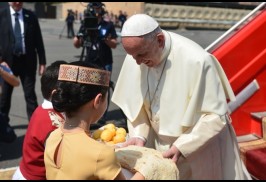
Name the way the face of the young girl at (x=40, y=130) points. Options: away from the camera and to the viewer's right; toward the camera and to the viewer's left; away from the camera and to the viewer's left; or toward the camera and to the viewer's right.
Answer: away from the camera and to the viewer's right

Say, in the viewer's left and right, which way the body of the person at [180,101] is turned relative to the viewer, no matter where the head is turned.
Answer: facing the viewer and to the left of the viewer

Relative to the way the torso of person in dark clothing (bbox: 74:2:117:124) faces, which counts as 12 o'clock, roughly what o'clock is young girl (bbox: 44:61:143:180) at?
The young girl is roughly at 12 o'clock from the person in dark clothing.

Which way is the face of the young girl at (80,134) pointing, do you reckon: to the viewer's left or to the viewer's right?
to the viewer's right

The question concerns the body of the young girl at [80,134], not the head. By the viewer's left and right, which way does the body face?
facing away from the viewer and to the right of the viewer

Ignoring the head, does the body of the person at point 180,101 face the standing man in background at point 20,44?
no

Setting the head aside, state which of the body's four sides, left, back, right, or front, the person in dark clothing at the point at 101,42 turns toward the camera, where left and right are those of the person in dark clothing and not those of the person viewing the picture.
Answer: front

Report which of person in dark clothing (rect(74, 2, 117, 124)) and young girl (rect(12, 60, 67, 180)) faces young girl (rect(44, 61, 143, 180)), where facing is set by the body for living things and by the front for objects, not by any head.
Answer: the person in dark clothing

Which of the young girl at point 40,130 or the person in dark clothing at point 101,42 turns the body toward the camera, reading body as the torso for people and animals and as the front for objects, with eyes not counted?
the person in dark clothing

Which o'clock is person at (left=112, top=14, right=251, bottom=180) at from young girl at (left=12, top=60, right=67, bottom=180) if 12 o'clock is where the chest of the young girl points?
The person is roughly at 2 o'clock from the young girl.

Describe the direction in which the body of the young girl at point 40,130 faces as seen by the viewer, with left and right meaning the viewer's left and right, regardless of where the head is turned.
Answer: facing away from the viewer and to the right of the viewer

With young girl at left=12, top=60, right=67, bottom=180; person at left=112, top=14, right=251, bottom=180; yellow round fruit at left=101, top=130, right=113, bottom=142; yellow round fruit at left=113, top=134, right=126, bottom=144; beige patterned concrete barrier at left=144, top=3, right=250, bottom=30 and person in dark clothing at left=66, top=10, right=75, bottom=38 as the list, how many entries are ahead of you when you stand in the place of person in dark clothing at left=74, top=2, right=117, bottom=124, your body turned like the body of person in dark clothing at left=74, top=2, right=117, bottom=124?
4

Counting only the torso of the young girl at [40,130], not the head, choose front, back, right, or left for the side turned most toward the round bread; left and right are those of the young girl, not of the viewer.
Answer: right

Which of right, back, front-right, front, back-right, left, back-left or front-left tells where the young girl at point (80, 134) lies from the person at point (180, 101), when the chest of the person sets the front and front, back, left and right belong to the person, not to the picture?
front

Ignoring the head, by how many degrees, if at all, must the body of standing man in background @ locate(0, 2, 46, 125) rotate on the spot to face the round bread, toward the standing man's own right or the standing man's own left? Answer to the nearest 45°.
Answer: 0° — they already face it

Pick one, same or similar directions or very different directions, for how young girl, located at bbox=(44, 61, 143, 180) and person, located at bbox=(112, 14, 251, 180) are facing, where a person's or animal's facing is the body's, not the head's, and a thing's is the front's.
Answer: very different directions

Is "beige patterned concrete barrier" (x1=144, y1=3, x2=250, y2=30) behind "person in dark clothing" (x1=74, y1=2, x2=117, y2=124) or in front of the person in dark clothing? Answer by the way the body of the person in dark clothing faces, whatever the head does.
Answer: behind

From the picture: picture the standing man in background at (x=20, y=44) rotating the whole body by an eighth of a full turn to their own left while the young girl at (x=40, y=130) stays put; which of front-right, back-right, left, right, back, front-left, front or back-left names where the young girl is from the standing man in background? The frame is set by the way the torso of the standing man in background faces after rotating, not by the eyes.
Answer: front-right
